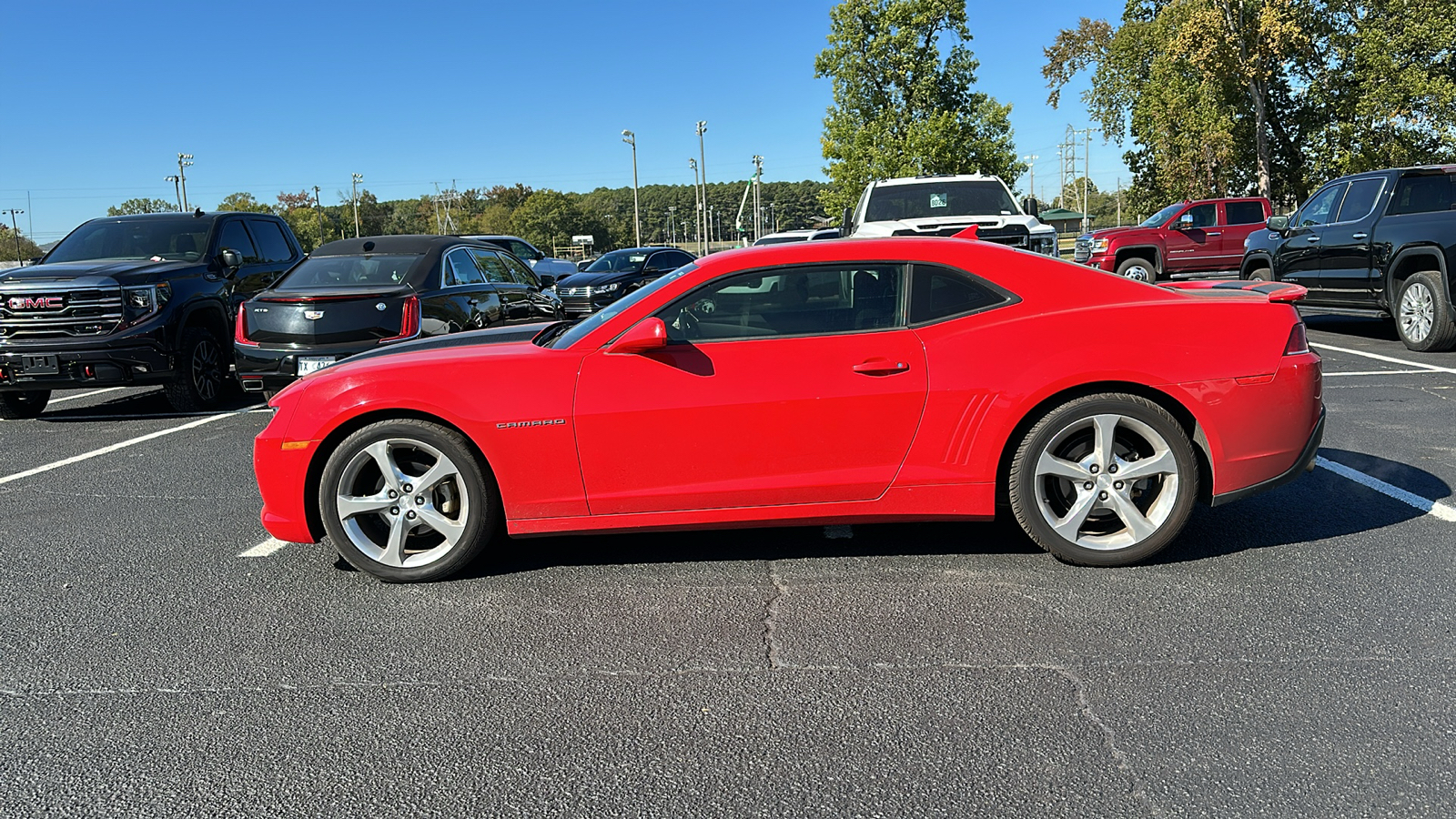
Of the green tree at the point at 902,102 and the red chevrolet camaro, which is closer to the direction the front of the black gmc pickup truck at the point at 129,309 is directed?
the red chevrolet camaro

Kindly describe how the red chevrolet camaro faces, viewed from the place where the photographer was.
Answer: facing to the left of the viewer

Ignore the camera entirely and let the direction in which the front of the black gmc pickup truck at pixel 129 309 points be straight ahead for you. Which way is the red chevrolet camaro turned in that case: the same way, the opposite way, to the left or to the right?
to the right

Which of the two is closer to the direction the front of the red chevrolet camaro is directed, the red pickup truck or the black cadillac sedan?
the black cadillac sedan

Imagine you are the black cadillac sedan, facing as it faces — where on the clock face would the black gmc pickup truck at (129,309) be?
The black gmc pickup truck is roughly at 9 o'clock from the black cadillac sedan.

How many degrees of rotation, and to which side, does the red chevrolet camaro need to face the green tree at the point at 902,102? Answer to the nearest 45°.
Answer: approximately 90° to its right

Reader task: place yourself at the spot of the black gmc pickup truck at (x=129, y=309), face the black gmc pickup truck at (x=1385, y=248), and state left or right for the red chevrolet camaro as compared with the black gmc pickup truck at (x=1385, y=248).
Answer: right

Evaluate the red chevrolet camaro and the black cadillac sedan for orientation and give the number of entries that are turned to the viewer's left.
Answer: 1

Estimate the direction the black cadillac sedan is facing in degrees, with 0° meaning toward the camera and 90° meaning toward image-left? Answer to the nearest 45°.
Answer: approximately 225°

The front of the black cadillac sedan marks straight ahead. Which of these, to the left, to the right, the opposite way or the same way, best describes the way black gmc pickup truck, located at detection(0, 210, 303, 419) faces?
the opposite way

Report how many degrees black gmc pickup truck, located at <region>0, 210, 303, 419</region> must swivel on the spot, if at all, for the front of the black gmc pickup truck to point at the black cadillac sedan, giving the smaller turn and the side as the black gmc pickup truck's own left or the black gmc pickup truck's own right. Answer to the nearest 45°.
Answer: approximately 90° to the black gmc pickup truck's own left

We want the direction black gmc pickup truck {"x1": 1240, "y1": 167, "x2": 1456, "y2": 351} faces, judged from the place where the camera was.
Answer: facing away from the viewer and to the left of the viewer

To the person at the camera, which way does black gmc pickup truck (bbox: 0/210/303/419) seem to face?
facing the viewer and to the left of the viewer
